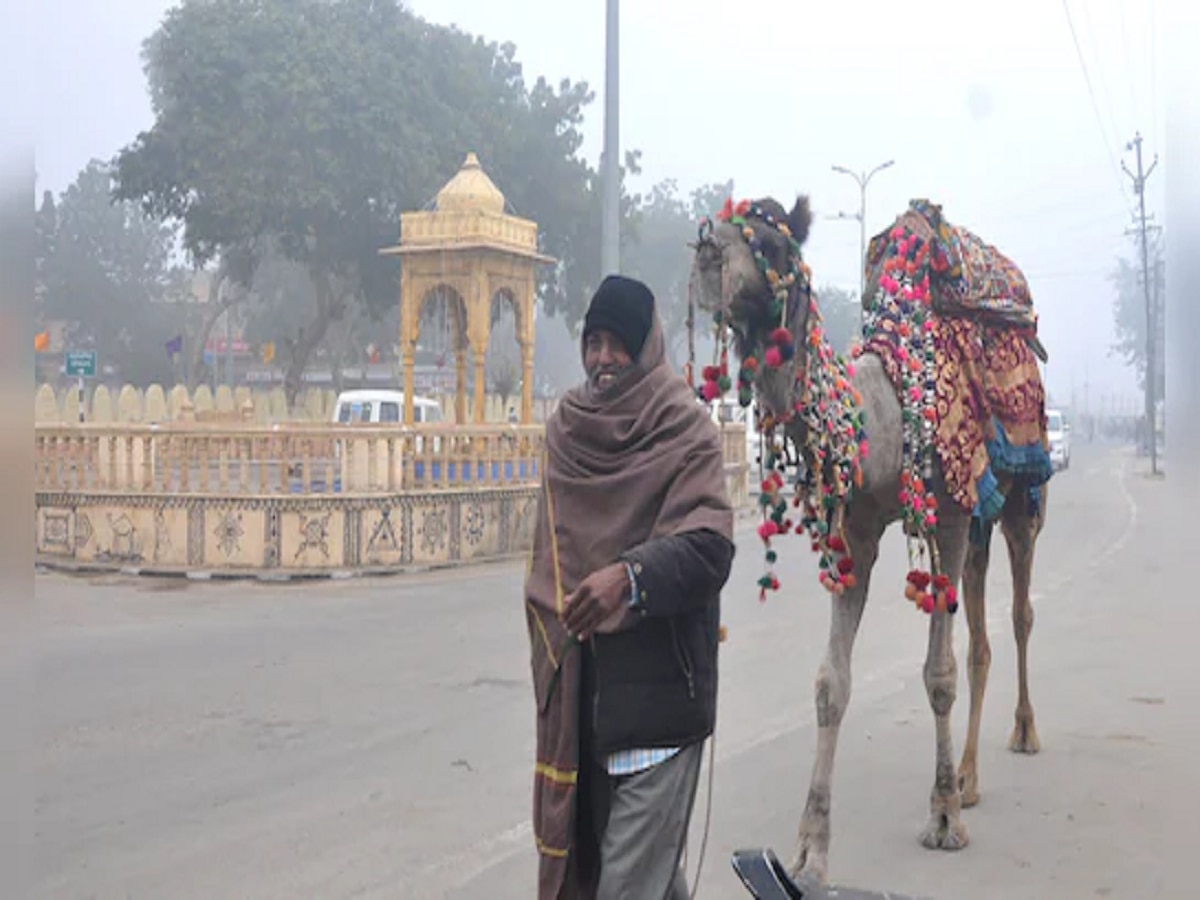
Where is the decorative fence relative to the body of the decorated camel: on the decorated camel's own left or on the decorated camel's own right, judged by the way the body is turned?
on the decorated camel's own right

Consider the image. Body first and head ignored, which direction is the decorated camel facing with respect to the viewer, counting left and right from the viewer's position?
facing the viewer and to the left of the viewer

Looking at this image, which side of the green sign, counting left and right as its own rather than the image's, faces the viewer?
front

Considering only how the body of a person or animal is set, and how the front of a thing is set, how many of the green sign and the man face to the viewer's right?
0

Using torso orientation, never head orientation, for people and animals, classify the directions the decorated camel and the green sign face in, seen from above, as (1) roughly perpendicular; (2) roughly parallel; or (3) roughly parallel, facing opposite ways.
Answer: roughly perpendicular

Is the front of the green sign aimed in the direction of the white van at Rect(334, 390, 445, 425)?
no

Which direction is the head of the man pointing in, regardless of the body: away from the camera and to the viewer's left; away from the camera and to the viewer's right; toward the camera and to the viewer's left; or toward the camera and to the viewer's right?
toward the camera and to the viewer's left

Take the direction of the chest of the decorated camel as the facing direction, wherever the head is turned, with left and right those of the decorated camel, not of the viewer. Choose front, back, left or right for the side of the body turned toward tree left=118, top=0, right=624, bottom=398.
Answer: right

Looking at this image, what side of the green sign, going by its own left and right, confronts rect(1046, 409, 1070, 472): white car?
left

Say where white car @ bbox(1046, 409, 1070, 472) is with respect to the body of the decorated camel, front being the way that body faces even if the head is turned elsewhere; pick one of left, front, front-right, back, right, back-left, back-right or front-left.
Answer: back-right
